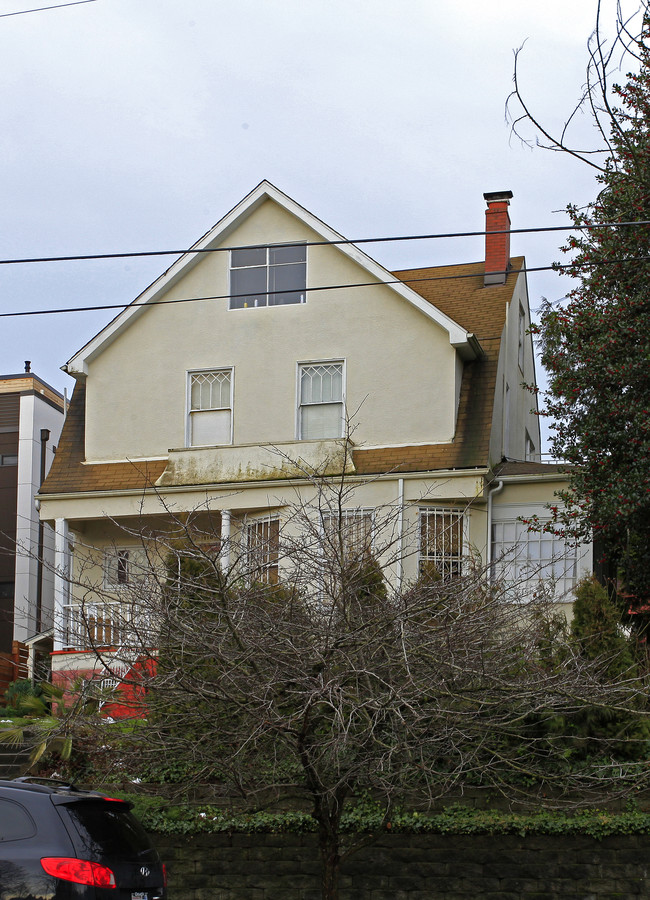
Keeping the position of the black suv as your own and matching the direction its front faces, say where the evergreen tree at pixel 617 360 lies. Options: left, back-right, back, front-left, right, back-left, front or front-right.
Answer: right

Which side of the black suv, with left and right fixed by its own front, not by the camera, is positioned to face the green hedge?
right

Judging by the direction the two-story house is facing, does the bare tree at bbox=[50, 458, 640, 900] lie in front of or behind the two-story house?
in front

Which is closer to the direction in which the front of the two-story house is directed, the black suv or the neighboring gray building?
the black suv

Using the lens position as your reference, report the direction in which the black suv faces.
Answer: facing away from the viewer and to the left of the viewer

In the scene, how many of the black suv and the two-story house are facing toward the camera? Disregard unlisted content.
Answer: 1

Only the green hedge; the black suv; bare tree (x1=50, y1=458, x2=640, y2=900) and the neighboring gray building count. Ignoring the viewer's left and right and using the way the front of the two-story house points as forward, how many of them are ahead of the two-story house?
3

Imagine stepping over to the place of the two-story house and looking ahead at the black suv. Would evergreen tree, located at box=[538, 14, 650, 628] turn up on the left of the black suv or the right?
left

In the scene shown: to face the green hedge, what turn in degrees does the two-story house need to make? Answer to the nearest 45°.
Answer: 0° — it already faces it

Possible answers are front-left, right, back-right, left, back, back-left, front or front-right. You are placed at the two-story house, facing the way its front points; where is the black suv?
front

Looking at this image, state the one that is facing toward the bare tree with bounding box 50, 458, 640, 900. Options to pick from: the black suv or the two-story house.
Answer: the two-story house

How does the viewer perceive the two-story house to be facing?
facing the viewer

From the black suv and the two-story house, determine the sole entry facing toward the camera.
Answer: the two-story house

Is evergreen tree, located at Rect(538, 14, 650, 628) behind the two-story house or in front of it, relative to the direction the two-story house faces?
in front
